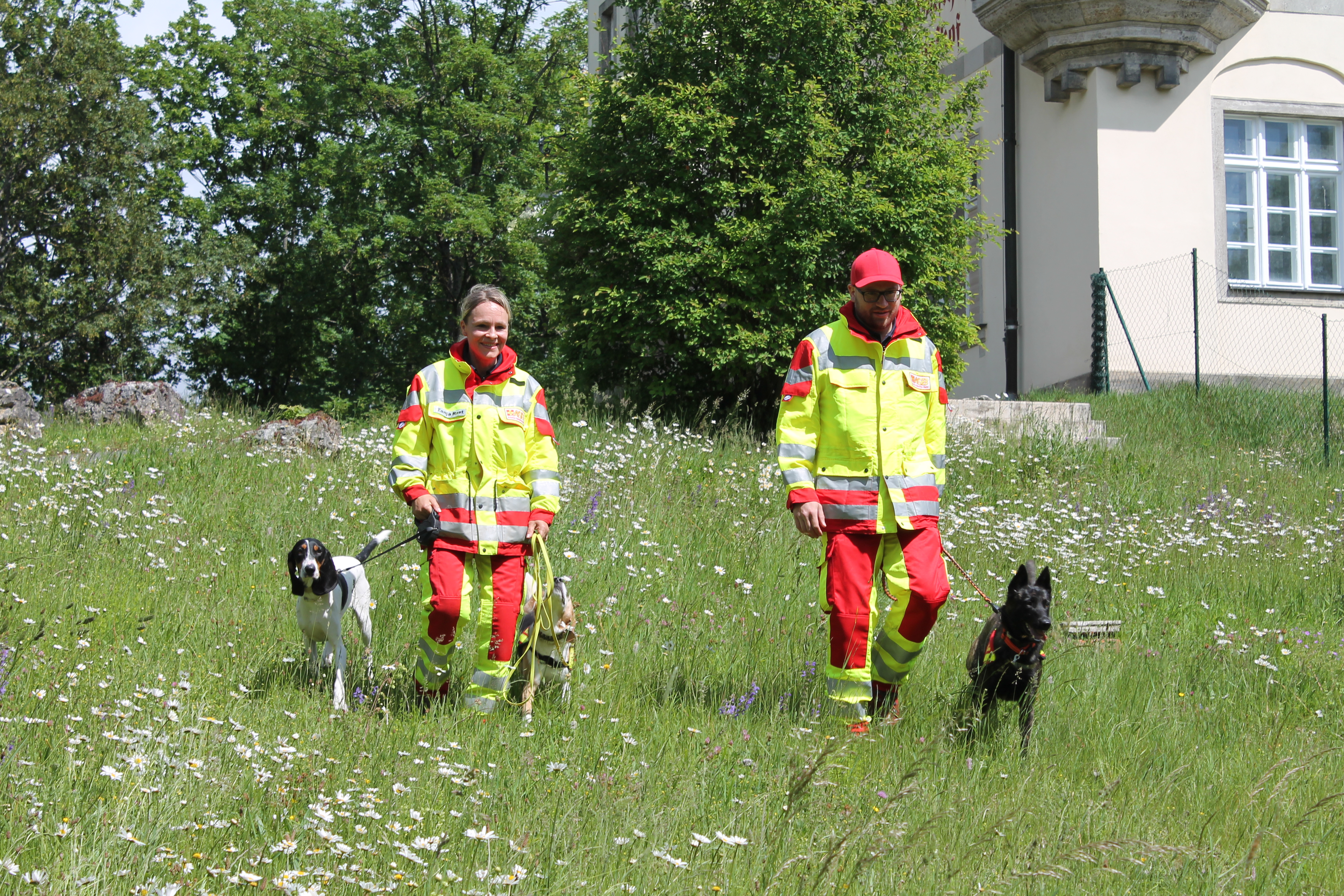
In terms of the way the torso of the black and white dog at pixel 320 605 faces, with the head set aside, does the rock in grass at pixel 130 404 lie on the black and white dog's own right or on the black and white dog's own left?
on the black and white dog's own right

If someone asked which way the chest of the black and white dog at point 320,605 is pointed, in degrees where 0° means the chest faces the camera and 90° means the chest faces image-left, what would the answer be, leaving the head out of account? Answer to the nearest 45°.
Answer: approximately 45°

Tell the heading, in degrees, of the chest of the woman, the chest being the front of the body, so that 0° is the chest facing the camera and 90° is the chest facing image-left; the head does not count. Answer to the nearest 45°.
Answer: approximately 0°

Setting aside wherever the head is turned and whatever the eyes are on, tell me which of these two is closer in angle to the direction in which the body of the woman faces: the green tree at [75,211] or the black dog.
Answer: the black dog

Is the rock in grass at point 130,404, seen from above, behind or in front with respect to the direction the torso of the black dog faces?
behind
